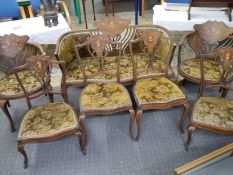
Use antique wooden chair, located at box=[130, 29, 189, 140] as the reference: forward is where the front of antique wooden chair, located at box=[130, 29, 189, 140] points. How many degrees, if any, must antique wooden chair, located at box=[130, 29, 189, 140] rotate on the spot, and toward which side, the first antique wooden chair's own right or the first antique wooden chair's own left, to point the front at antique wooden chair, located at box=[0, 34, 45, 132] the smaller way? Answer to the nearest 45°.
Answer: approximately 90° to the first antique wooden chair's own right

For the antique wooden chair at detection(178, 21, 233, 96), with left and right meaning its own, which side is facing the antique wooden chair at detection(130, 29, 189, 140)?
front

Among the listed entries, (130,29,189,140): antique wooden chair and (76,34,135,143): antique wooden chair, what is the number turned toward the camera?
2

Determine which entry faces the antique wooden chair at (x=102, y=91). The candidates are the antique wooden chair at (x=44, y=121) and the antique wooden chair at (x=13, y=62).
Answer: the antique wooden chair at (x=13, y=62)

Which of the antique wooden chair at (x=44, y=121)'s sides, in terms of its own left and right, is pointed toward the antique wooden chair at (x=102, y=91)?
left

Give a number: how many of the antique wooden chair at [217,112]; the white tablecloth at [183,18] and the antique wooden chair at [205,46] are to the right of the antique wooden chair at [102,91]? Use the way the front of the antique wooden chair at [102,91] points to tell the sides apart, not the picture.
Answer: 0

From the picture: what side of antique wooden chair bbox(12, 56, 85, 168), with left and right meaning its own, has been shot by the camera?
front

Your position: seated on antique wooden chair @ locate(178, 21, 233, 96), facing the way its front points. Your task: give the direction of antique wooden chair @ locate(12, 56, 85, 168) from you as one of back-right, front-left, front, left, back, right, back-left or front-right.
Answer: front

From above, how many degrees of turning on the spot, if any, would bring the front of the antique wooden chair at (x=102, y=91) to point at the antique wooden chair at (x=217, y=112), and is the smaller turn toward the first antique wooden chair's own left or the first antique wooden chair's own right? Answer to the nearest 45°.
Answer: approximately 90° to the first antique wooden chair's own left

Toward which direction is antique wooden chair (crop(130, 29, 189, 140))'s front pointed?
toward the camera

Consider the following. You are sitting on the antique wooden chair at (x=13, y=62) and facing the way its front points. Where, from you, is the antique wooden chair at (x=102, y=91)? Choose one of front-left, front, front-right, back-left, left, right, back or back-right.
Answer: front

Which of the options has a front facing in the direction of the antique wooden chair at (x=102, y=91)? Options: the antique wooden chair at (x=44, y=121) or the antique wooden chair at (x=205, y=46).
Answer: the antique wooden chair at (x=205, y=46)

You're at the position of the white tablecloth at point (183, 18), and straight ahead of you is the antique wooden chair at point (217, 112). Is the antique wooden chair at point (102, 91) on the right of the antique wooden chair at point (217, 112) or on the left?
right

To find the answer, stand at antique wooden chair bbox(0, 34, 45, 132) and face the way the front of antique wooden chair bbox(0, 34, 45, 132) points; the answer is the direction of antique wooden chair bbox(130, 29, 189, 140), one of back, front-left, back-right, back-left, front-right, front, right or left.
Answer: front

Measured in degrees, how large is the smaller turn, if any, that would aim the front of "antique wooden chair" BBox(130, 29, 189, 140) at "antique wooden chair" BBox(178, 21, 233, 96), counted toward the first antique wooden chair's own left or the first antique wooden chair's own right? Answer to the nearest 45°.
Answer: approximately 135° to the first antique wooden chair's own left

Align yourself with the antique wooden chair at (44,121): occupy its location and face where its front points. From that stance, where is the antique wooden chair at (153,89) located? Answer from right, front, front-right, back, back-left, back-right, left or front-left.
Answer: left

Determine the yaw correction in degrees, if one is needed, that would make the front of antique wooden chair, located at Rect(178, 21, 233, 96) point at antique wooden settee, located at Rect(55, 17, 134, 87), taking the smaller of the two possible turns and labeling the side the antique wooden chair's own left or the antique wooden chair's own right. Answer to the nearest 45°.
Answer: approximately 45° to the antique wooden chair's own right
